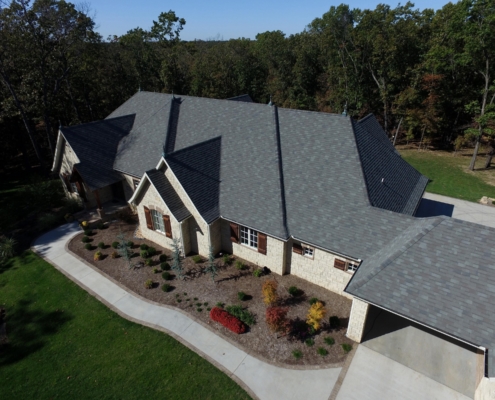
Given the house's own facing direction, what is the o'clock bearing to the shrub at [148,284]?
The shrub is roughly at 1 o'clock from the house.

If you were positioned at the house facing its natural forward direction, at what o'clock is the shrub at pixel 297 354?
The shrub is roughly at 11 o'clock from the house.

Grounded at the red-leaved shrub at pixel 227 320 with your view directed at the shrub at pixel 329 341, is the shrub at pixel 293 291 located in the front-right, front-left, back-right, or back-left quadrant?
front-left

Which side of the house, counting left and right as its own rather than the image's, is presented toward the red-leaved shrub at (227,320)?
front

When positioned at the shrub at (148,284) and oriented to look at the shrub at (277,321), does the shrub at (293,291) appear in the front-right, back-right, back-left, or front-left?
front-left

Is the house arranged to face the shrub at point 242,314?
yes

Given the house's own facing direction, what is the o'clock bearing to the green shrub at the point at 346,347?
The green shrub is roughly at 10 o'clock from the house.

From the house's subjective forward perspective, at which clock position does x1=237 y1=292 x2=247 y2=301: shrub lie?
The shrub is roughly at 12 o'clock from the house.

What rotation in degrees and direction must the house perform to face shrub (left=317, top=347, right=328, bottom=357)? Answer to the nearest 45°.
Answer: approximately 45° to its left

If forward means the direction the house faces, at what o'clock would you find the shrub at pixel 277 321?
The shrub is roughly at 11 o'clock from the house.
